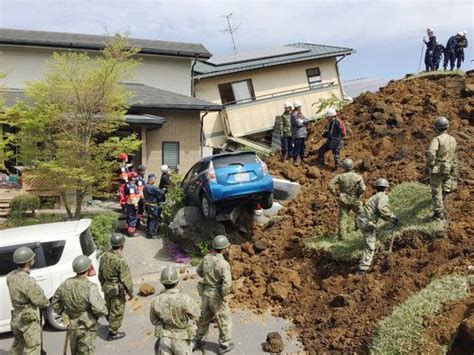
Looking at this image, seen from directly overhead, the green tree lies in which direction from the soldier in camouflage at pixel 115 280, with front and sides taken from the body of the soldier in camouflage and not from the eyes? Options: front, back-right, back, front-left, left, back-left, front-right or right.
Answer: front-left

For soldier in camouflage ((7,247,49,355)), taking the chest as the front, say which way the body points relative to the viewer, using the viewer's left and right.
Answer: facing away from the viewer and to the right of the viewer

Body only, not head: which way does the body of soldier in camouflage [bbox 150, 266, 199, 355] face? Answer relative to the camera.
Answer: away from the camera

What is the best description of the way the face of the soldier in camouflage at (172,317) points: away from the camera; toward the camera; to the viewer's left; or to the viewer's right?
away from the camera

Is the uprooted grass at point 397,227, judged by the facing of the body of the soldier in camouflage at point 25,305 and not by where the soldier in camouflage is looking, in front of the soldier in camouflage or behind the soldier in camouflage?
in front

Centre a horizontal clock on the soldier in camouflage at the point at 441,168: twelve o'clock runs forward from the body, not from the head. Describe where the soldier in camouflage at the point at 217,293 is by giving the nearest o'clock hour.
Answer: the soldier in camouflage at the point at 217,293 is roughly at 9 o'clock from the soldier in camouflage at the point at 441,168.

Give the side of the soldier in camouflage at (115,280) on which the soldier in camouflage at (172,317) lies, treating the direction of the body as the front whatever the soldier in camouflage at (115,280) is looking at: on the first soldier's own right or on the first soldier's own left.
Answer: on the first soldier's own right

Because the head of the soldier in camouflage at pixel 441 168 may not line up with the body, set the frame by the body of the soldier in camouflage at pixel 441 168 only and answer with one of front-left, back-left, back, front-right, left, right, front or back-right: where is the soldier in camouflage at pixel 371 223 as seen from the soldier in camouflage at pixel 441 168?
left

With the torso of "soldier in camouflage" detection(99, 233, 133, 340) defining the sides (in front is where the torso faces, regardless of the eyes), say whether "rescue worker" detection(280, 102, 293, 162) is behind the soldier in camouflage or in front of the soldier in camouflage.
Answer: in front
